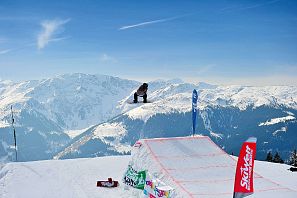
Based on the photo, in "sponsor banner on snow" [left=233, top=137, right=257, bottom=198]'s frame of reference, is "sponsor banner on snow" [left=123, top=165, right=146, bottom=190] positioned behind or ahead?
behind

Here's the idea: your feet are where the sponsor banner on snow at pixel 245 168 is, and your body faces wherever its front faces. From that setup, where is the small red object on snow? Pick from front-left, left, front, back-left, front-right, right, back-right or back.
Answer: back-right

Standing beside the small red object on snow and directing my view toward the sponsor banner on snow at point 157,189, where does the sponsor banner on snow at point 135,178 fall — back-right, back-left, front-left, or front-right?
front-left

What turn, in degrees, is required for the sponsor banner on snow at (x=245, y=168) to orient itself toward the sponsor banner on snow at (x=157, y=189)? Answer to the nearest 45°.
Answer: approximately 135° to its right

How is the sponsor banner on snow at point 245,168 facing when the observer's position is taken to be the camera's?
facing the viewer
